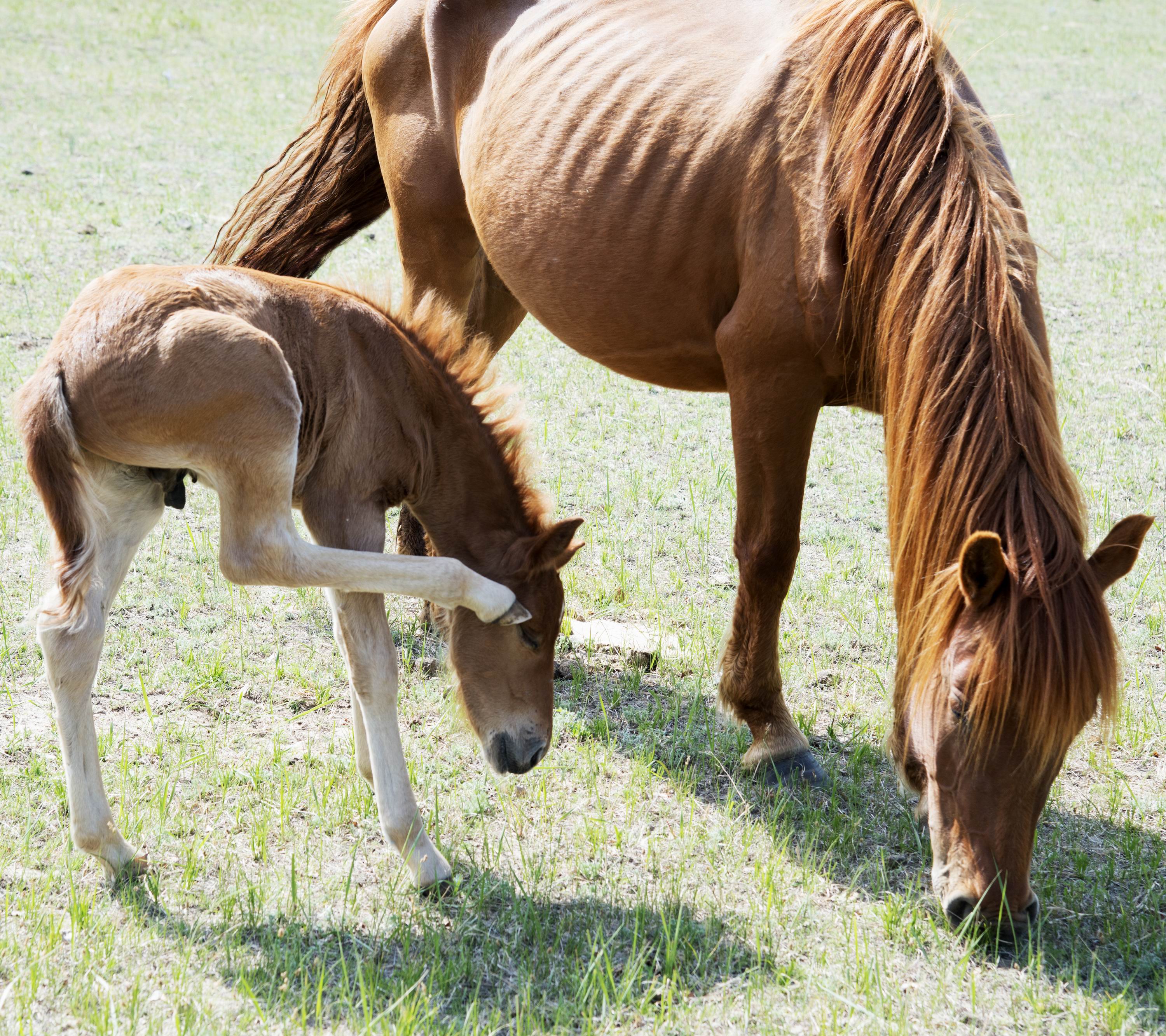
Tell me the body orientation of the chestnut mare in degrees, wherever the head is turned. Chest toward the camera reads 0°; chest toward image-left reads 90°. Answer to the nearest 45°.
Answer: approximately 315°

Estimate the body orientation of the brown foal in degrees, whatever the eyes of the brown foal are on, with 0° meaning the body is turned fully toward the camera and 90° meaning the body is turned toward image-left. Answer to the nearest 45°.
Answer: approximately 270°
